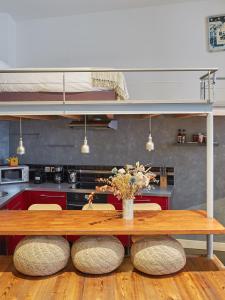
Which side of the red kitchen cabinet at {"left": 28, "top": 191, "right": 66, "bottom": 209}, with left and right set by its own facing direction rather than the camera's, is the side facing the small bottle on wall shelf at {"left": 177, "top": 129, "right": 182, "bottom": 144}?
left

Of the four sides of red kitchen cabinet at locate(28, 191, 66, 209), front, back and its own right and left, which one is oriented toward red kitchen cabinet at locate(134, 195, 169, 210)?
left

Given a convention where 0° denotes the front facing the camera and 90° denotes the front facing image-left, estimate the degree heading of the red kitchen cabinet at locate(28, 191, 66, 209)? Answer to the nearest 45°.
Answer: approximately 0°

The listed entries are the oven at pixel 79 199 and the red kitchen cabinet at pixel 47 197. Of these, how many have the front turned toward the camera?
2

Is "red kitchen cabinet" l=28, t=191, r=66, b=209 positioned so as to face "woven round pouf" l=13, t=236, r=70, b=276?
yes

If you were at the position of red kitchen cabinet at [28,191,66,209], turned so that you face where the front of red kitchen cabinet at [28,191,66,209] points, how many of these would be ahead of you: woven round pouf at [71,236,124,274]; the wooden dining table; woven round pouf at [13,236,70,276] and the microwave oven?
3

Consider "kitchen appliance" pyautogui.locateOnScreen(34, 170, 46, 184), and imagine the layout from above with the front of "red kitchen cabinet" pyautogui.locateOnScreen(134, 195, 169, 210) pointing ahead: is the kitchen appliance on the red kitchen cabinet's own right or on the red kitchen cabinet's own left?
on the red kitchen cabinet's own right

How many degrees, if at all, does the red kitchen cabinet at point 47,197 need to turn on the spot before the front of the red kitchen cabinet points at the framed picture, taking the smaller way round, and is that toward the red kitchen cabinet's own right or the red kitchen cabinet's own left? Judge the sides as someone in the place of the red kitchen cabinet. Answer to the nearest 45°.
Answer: approximately 90° to the red kitchen cabinet's own left
